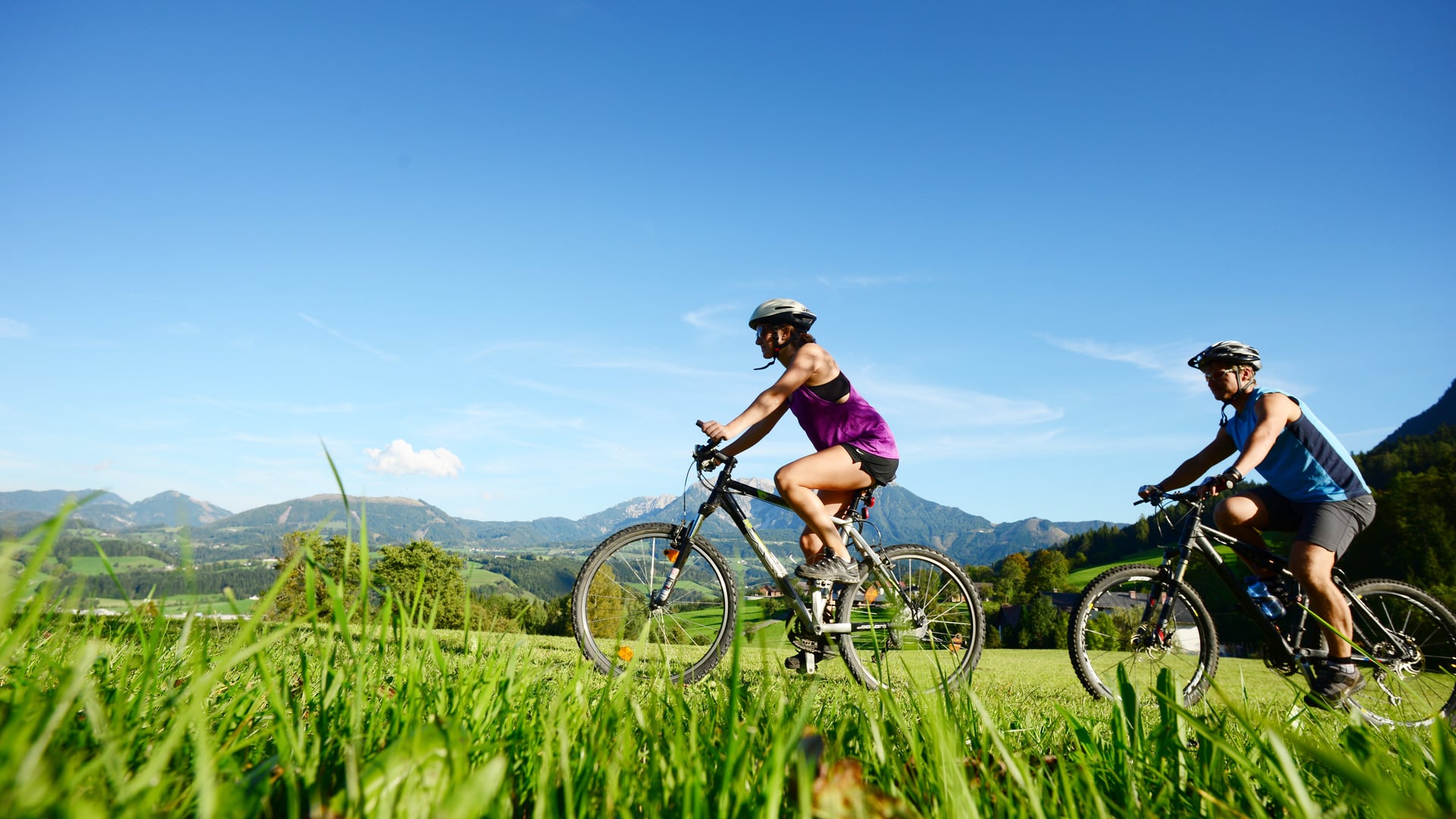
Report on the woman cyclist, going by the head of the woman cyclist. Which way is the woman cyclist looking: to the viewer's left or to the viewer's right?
to the viewer's left

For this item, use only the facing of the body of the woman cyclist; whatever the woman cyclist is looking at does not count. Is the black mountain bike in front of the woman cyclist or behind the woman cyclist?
behind

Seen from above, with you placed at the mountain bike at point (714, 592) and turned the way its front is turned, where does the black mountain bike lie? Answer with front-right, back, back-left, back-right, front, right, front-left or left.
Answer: back

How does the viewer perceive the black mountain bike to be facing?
facing to the left of the viewer

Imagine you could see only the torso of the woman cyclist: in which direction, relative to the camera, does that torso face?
to the viewer's left

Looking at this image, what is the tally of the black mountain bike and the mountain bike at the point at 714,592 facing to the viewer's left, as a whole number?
2

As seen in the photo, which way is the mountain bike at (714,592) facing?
to the viewer's left

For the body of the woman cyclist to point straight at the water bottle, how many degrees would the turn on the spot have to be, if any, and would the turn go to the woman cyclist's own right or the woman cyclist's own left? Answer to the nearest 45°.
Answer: approximately 180°

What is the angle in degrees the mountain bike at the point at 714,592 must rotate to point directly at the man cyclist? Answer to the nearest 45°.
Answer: approximately 180°

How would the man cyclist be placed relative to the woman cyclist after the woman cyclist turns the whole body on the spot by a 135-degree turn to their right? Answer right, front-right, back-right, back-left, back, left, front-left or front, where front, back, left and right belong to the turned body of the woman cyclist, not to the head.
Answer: front-right
